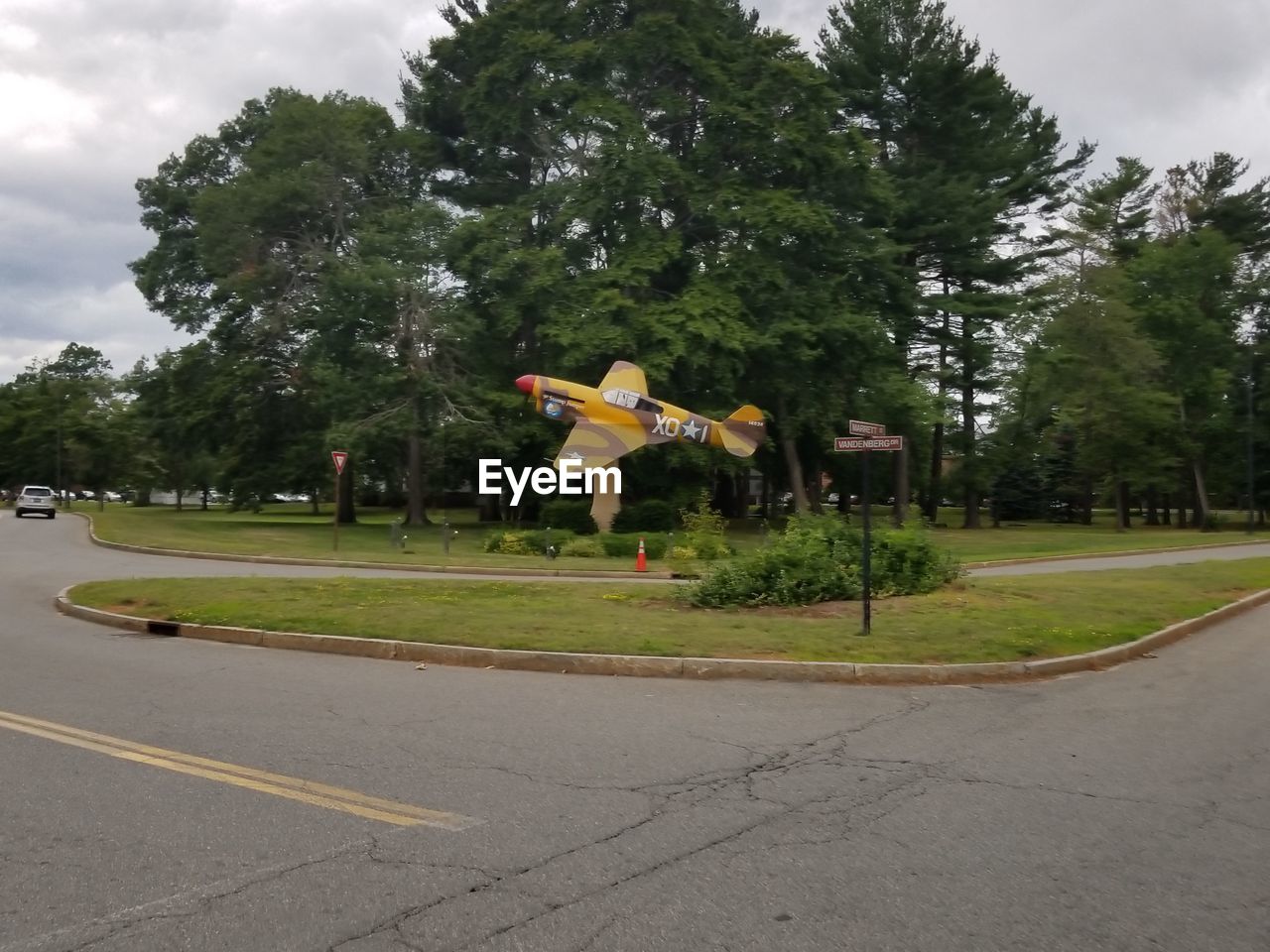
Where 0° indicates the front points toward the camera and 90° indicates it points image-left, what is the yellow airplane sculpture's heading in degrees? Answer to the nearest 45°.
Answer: approximately 90°

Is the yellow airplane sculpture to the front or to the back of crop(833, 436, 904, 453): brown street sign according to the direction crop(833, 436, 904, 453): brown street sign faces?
to the back

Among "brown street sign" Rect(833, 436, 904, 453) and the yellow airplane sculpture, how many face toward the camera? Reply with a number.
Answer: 1

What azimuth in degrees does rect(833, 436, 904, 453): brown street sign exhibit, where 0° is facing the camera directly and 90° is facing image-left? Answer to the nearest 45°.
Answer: approximately 0°

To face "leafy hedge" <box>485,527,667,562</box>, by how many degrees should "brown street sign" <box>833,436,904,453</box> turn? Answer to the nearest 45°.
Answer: approximately 135° to its right

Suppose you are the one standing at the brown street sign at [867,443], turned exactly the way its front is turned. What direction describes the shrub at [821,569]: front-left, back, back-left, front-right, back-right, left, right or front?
back

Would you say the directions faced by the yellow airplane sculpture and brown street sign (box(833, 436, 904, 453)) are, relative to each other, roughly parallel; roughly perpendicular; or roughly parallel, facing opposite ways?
roughly perpendicular

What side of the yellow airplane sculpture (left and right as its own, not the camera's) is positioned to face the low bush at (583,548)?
left

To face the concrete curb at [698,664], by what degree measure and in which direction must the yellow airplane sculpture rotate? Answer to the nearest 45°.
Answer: approximately 90° to its left
